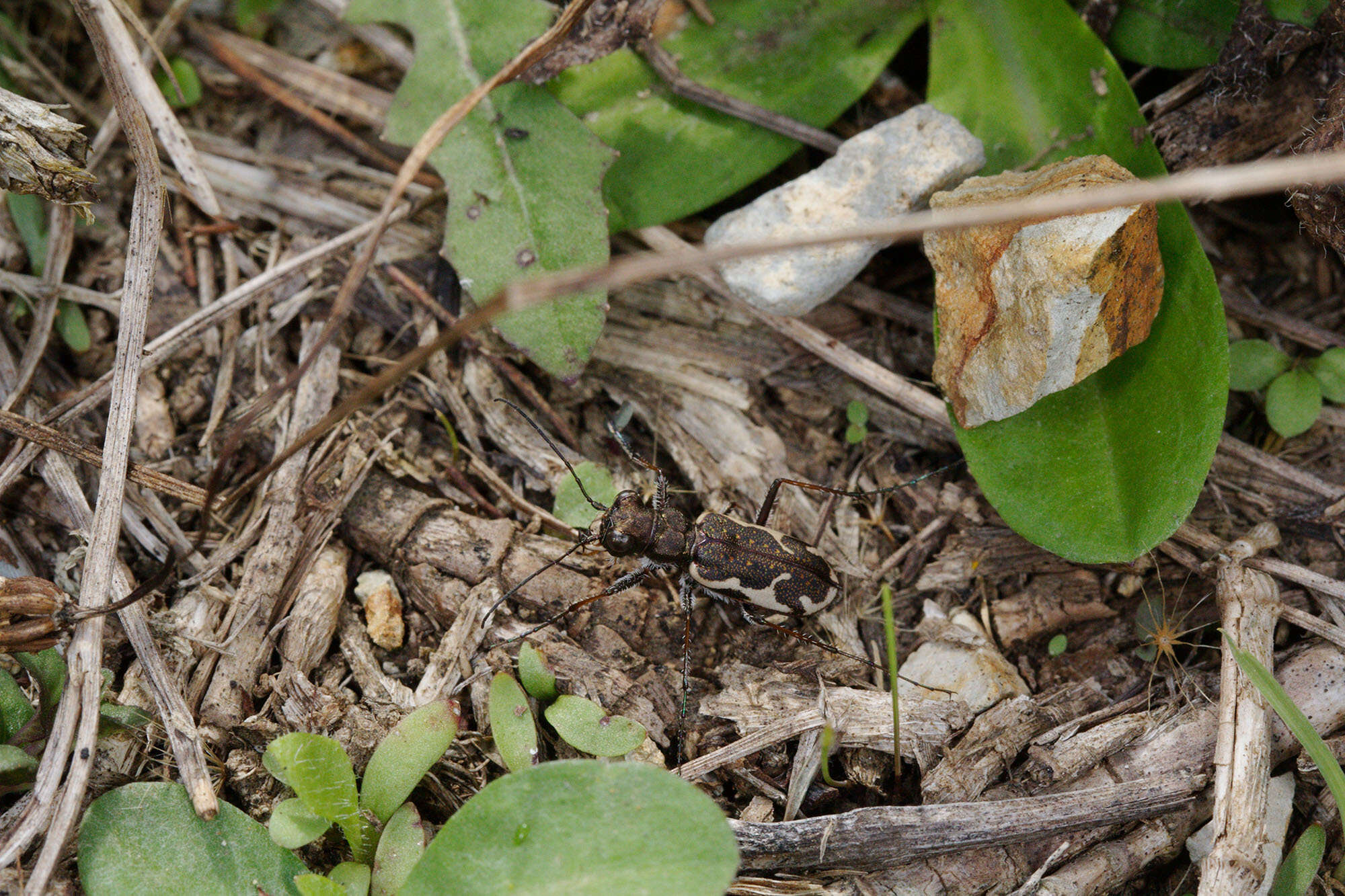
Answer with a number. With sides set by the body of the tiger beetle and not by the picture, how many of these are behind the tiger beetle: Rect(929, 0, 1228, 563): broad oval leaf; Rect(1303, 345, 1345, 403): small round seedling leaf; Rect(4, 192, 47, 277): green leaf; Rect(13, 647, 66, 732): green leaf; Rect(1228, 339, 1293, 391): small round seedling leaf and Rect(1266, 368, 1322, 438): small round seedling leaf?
4

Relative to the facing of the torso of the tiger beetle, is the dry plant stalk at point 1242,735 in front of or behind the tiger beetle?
behind

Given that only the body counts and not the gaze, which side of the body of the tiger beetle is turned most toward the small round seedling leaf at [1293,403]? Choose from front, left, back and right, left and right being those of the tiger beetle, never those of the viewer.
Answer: back

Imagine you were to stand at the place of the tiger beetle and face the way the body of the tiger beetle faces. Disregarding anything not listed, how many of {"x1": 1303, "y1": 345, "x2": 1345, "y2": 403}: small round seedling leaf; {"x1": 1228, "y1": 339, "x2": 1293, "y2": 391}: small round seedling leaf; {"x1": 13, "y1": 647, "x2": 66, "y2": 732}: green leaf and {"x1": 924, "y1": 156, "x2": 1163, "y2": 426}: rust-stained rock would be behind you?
3

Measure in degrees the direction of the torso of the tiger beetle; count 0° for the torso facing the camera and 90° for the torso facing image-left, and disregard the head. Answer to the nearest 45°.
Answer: approximately 90°

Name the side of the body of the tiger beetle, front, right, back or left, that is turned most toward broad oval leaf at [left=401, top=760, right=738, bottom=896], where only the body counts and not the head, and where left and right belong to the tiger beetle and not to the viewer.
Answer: left

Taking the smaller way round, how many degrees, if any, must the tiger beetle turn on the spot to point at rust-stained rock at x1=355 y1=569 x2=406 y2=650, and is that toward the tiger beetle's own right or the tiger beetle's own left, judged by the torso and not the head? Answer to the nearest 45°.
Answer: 0° — it already faces it
